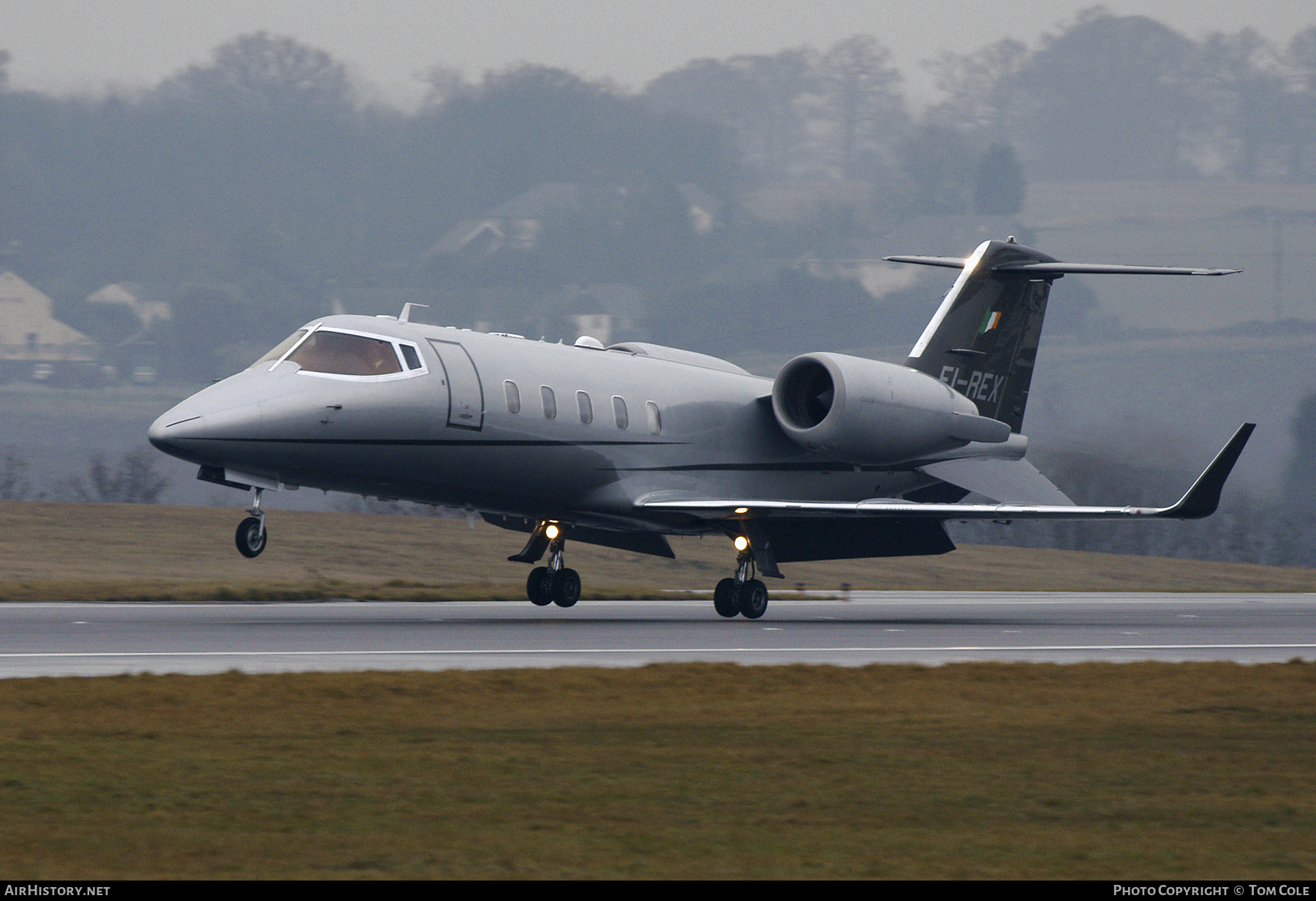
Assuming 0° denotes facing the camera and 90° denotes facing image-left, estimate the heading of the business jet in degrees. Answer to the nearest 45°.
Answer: approximately 45°
